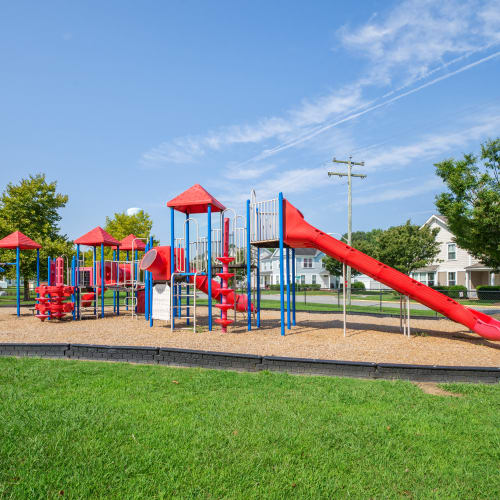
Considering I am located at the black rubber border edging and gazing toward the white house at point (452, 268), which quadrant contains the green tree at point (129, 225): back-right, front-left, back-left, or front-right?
front-left

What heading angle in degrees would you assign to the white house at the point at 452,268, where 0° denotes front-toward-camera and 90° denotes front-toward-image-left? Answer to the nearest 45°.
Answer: approximately 0°

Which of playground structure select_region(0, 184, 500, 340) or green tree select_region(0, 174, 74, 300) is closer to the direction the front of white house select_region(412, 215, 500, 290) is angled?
the playground structure

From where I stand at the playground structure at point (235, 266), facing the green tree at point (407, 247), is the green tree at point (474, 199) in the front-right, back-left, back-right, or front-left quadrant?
front-right

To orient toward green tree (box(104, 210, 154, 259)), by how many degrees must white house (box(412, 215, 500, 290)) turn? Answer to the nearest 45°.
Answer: approximately 45° to its right

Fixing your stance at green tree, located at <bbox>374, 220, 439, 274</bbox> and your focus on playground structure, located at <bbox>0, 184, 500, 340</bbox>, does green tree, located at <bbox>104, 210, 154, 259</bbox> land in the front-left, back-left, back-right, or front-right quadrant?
front-right

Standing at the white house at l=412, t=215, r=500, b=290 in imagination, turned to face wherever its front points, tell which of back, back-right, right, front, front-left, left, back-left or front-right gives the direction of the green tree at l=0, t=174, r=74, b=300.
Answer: front-right

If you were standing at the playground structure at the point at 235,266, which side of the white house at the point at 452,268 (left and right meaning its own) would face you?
front

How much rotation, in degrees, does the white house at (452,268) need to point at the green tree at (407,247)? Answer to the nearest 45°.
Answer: approximately 45° to its right

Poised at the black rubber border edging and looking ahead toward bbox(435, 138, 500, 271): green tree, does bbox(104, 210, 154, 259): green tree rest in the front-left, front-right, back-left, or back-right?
front-left

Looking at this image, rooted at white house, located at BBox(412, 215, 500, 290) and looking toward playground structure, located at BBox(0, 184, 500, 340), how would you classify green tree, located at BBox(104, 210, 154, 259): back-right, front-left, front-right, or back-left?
front-right

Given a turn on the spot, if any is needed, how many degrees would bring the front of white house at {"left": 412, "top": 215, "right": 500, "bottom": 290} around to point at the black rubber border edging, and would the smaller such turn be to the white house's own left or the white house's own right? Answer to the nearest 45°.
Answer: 0° — it already faces it
